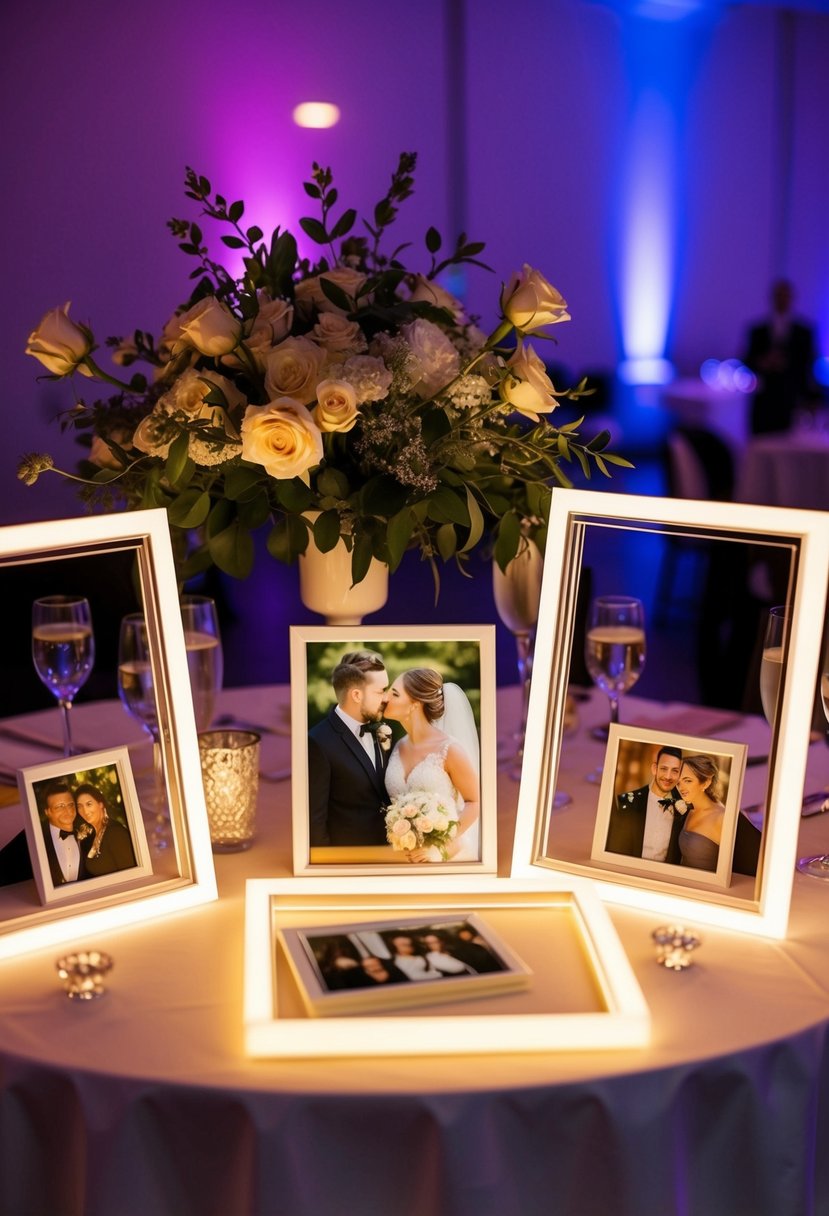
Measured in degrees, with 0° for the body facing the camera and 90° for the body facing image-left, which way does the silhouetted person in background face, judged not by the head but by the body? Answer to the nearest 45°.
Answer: approximately 0°

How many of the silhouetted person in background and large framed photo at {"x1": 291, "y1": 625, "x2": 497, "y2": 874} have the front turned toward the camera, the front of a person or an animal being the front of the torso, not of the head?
2

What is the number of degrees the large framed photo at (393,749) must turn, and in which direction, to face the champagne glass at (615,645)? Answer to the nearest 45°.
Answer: approximately 135° to its left

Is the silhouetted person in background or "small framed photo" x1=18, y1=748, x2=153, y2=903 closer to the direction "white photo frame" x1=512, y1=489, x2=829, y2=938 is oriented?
the small framed photo

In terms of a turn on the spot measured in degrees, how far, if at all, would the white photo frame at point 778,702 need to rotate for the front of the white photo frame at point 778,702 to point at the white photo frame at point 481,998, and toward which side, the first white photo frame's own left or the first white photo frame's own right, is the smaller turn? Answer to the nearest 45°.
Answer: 0° — it already faces it

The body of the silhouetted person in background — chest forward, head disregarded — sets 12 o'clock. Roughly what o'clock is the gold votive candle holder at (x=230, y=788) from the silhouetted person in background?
The gold votive candle holder is roughly at 12 o'clock from the silhouetted person in background.

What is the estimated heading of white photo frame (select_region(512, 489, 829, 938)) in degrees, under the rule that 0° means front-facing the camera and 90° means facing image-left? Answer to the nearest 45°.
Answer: approximately 45°
